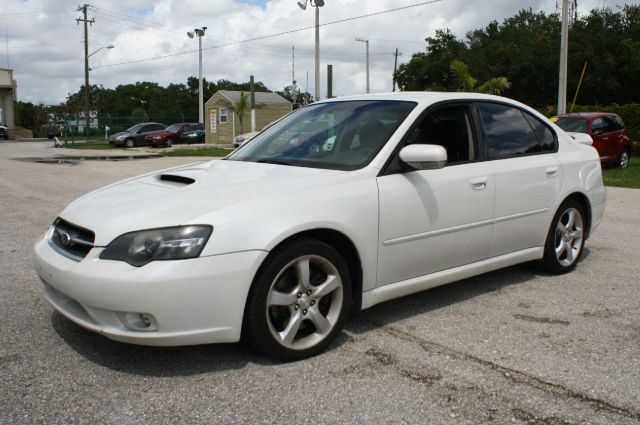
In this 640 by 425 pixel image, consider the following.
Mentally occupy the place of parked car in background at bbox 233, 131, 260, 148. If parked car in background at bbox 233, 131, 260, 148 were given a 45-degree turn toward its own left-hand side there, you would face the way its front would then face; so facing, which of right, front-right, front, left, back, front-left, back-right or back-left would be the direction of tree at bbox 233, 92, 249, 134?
back

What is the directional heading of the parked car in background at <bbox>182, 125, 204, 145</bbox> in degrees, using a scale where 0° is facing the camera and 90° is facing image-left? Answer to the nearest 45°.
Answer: approximately 45°

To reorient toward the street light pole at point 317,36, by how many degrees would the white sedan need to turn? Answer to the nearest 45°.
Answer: approximately 135° to its right

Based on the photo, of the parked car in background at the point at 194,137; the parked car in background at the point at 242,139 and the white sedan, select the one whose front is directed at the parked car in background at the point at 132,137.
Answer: the parked car in background at the point at 194,137

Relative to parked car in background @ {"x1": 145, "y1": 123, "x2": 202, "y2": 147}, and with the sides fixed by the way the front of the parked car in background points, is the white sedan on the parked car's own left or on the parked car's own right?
on the parked car's own left

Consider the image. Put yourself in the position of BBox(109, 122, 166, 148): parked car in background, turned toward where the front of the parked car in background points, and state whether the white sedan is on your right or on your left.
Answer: on your left

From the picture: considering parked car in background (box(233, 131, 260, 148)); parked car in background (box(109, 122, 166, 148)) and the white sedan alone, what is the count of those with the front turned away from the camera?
0

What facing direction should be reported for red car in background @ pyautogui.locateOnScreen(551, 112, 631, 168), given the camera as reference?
facing the viewer and to the left of the viewer
